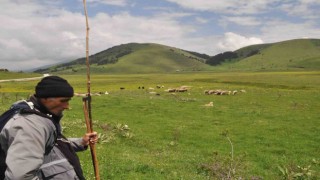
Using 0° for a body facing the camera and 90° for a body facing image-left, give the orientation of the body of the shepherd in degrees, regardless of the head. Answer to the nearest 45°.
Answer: approximately 270°
